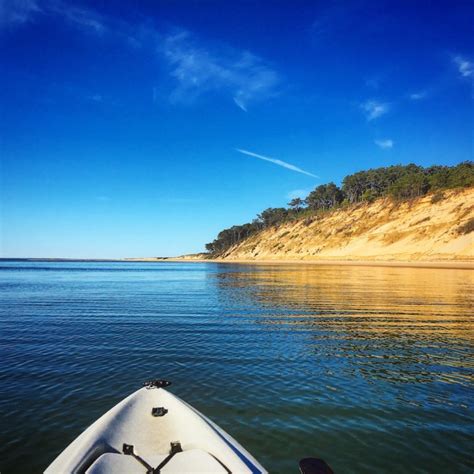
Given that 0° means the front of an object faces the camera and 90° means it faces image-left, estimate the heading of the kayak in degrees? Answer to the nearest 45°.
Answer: approximately 180°
